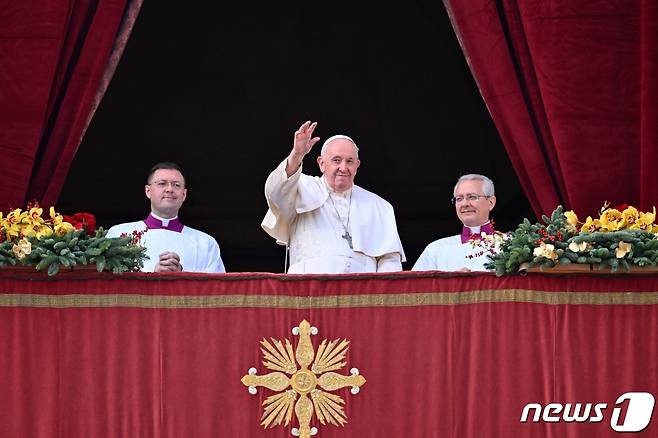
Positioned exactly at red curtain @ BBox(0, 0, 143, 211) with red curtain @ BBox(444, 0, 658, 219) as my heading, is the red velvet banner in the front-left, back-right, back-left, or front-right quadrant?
front-right

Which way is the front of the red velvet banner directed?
toward the camera

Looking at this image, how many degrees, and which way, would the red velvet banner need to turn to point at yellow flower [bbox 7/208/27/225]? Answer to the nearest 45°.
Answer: approximately 90° to its right

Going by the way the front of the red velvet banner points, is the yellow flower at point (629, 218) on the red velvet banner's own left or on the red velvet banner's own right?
on the red velvet banner's own left

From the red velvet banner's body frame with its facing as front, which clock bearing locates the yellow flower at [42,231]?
The yellow flower is roughly at 3 o'clock from the red velvet banner.
